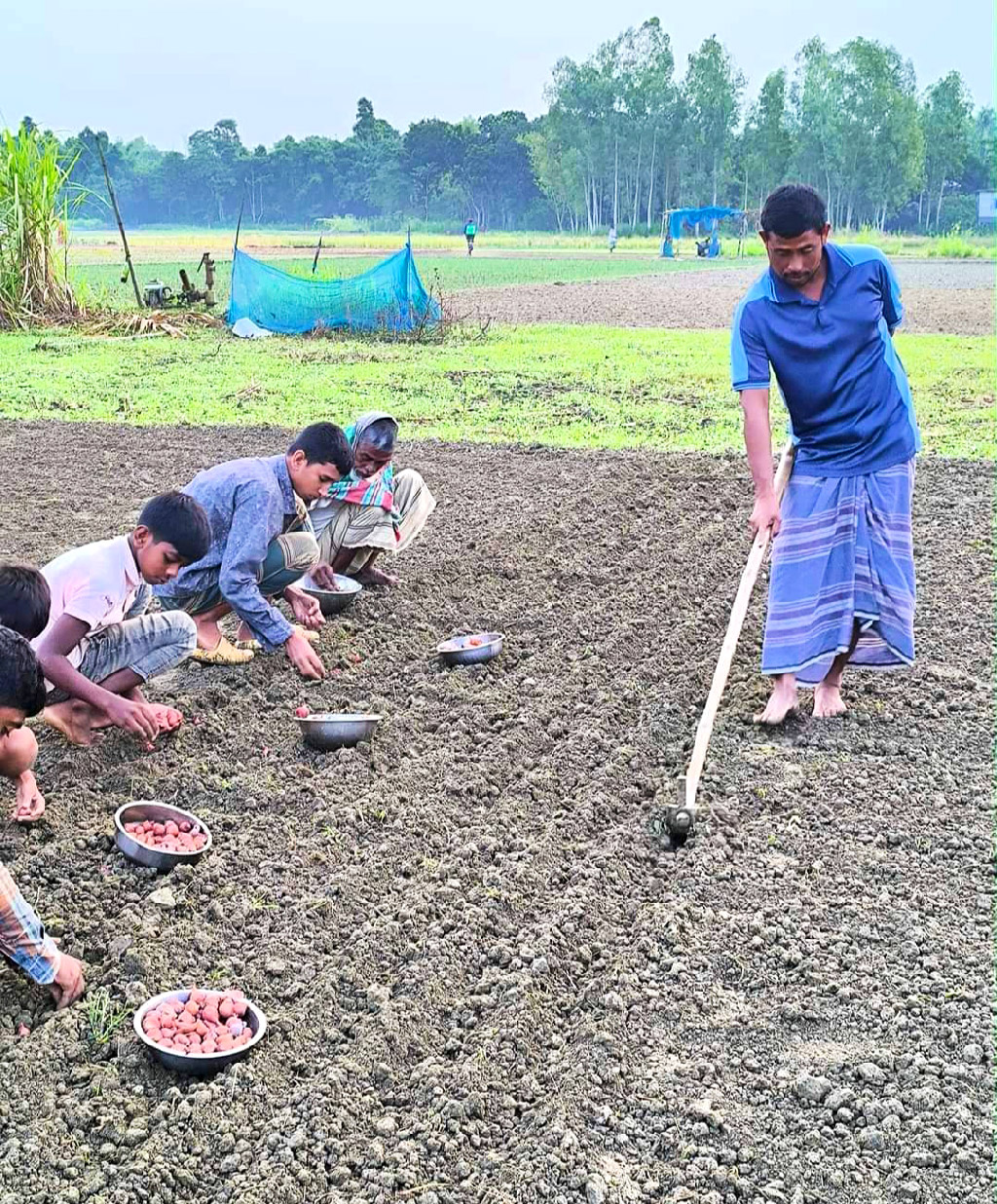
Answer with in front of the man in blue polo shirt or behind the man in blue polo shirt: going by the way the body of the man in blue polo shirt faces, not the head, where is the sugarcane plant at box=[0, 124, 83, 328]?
behind

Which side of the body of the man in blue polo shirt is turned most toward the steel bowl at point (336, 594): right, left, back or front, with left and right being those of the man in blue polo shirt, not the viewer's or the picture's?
right

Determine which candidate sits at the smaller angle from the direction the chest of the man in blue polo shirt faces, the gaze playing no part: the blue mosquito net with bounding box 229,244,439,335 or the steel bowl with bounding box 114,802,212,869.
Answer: the steel bowl

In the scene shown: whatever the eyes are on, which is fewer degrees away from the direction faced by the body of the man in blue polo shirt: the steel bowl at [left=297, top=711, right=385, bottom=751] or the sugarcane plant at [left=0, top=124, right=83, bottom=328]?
the steel bowl

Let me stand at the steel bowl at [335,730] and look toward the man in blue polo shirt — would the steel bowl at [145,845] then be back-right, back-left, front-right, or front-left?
back-right

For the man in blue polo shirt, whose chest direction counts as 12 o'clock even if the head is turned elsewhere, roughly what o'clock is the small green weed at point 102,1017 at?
The small green weed is roughly at 1 o'clock from the man in blue polo shirt.

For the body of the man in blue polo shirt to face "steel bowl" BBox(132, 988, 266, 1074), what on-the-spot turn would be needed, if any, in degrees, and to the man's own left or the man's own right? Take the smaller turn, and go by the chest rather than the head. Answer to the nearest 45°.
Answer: approximately 45° to the man's own right

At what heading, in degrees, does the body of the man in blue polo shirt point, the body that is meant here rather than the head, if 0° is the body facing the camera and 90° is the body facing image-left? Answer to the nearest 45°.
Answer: approximately 0°

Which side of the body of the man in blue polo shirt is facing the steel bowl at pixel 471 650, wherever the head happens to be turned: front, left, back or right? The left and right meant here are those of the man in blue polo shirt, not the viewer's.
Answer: right

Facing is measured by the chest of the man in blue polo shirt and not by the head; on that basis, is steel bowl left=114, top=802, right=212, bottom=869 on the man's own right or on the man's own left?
on the man's own right

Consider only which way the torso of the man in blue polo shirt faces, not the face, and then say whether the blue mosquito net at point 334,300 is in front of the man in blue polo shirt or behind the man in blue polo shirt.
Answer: behind
